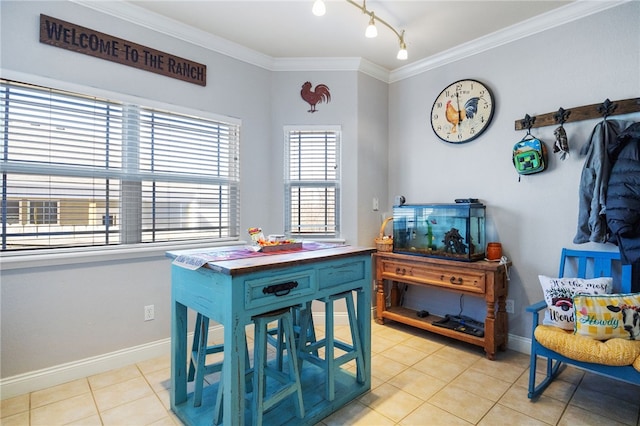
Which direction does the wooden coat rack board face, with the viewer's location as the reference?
facing the viewer and to the left of the viewer

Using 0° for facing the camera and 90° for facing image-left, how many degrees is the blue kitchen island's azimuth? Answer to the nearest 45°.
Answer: approximately 315°

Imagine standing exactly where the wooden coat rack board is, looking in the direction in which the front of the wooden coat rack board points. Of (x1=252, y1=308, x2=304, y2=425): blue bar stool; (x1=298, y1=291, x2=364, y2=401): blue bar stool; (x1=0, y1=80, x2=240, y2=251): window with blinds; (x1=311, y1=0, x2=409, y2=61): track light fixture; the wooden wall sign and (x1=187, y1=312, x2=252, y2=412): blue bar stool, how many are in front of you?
6

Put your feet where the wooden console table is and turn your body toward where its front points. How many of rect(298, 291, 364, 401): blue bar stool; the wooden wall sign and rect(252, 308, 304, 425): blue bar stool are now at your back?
0

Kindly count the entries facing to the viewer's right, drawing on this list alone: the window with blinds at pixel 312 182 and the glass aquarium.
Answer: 0

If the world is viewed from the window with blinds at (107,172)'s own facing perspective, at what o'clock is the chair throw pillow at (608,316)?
The chair throw pillow is roughly at 12 o'clock from the window with blinds.

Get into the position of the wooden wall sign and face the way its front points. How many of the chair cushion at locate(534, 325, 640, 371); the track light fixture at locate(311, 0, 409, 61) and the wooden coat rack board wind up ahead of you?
3

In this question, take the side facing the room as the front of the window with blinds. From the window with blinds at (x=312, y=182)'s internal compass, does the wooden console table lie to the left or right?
on its left

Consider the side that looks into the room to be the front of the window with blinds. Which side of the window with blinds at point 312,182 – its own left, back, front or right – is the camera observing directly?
front

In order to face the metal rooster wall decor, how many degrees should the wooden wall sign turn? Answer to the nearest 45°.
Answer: approximately 45° to its left

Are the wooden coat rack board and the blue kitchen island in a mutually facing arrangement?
no

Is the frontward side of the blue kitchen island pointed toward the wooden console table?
no

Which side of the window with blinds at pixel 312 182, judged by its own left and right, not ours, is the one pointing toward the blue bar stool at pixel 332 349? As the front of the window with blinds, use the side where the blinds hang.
front

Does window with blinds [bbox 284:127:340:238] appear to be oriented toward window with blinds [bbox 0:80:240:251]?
no

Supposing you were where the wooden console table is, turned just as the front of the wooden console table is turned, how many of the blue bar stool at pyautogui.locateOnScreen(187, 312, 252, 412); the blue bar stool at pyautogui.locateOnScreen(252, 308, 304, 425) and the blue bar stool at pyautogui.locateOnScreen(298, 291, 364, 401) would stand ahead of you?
3

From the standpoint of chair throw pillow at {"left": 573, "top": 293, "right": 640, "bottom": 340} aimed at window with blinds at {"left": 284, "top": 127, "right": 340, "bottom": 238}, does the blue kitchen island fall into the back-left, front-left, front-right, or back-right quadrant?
front-left

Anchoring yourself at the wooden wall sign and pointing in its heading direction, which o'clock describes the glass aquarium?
The glass aquarium is roughly at 11 o'clock from the wooden wall sign.

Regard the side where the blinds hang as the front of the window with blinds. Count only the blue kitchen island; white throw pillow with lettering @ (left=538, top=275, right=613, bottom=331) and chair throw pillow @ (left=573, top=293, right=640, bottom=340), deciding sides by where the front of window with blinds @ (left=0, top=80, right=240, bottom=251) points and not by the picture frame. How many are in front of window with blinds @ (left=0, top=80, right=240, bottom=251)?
3

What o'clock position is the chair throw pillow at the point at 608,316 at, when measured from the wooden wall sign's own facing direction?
The chair throw pillow is roughly at 12 o'clock from the wooden wall sign.

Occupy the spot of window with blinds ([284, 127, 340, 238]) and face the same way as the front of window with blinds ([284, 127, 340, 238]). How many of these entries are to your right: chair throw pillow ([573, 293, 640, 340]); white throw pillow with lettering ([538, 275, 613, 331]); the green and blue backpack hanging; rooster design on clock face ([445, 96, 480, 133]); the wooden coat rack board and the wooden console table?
0

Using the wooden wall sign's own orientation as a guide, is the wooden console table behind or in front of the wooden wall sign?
in front
